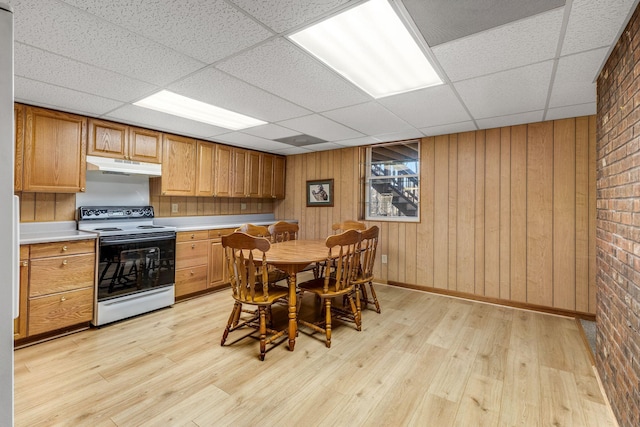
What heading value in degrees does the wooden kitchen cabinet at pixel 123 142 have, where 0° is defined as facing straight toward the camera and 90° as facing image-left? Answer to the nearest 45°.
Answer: approximately 315°

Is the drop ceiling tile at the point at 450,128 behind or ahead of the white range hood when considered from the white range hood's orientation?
ahead

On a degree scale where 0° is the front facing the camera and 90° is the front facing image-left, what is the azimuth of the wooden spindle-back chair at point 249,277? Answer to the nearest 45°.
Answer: approximately 225°

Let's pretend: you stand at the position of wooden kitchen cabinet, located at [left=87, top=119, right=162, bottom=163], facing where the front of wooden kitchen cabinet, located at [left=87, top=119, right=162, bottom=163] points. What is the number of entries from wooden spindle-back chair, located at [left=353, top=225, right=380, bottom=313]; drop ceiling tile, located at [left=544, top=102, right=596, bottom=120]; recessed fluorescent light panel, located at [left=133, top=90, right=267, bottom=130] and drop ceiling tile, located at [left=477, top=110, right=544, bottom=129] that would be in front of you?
4

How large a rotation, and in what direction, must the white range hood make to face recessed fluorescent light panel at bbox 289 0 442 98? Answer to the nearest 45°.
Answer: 0° — it already faces it

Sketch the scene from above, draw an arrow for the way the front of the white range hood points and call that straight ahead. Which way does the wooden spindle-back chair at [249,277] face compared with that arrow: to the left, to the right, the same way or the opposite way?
to the left

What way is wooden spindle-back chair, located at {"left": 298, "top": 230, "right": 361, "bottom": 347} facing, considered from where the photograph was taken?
facing away from the viewer and to the left of the viewer

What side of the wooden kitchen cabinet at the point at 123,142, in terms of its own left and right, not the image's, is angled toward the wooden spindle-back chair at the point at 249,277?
front

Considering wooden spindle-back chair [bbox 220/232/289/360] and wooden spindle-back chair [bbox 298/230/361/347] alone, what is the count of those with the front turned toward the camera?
0

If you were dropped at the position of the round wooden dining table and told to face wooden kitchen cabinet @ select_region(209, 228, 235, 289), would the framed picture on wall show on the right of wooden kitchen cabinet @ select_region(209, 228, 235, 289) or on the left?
right

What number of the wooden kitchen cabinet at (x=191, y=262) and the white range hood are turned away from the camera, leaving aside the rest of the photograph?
0

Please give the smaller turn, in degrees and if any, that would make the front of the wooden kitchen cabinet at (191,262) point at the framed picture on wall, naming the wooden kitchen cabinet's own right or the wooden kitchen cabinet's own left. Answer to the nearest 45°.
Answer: approximately 45° to the wooden kitchen cabinet's own left

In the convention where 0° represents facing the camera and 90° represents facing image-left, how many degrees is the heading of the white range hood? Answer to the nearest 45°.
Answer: approximately 315°

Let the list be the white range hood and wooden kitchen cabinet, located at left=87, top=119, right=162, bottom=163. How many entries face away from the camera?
0

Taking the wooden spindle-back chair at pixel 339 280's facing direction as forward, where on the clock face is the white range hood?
The white range hood is roughly at 11 o'clock from the wooden spindle-back chair.

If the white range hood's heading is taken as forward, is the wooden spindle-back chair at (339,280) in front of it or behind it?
in front
